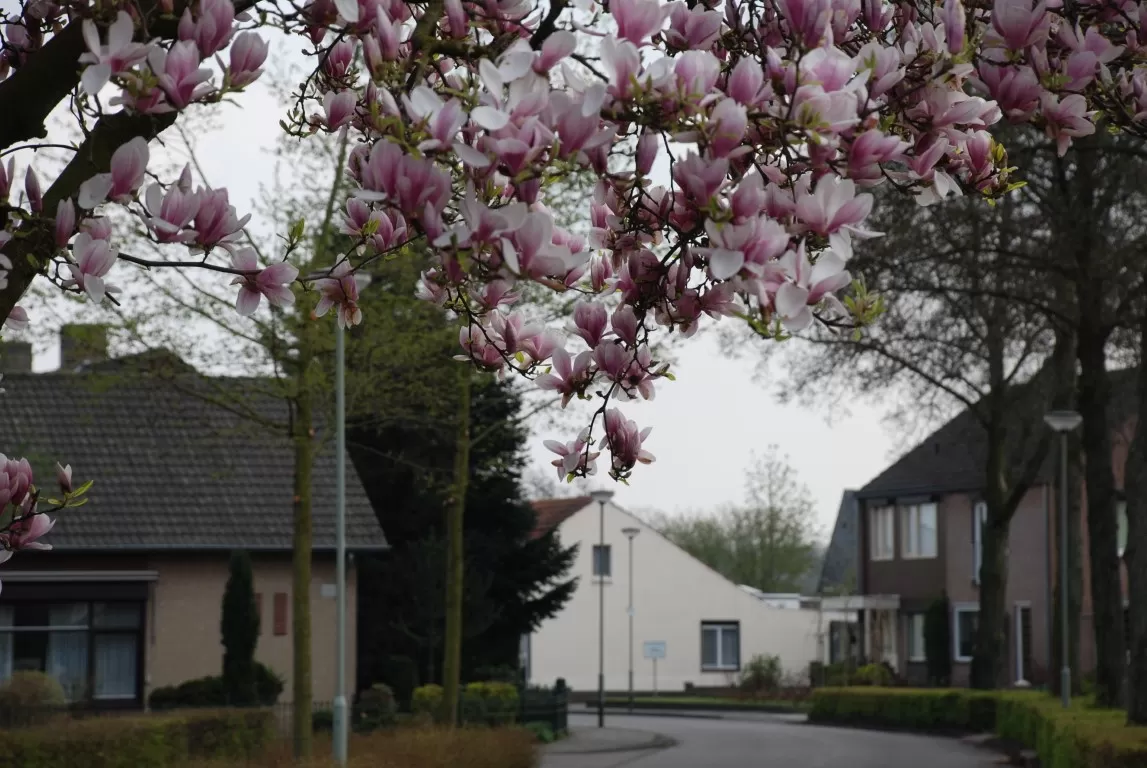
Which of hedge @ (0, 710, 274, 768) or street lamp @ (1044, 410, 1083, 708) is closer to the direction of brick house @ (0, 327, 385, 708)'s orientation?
the hedge

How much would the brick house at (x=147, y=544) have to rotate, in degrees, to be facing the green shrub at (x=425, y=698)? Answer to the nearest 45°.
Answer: approximately 90° to its left

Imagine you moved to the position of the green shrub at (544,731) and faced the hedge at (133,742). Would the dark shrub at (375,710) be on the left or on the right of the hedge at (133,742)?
right

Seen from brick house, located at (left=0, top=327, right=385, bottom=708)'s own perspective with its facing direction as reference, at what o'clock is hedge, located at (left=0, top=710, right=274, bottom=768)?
The hedge is roughly at 12 o'clock from the brick house.

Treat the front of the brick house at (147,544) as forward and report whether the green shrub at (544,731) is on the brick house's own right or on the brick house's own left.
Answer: on the brick house's own left

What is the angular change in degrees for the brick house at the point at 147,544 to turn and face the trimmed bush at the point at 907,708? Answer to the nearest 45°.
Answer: approximately 90° to its left

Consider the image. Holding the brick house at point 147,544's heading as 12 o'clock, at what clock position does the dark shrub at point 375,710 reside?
The dark shrub is roughly at 10 o'clock from the brick house.

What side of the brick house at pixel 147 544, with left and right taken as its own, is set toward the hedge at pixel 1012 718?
left

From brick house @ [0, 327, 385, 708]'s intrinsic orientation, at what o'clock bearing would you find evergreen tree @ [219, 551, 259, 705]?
The evergreen tree is roughly at 11 o'clock from the brick house.

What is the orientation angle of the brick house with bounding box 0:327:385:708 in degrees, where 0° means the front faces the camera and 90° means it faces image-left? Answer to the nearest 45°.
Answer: approximately 0°
